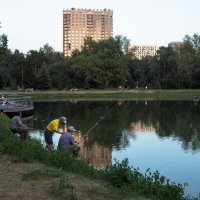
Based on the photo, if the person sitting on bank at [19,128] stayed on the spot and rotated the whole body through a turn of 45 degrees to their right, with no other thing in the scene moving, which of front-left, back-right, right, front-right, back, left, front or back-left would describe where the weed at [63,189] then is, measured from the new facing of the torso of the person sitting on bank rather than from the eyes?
front-right

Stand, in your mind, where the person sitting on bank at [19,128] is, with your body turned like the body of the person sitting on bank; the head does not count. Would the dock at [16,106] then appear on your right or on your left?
on your left
